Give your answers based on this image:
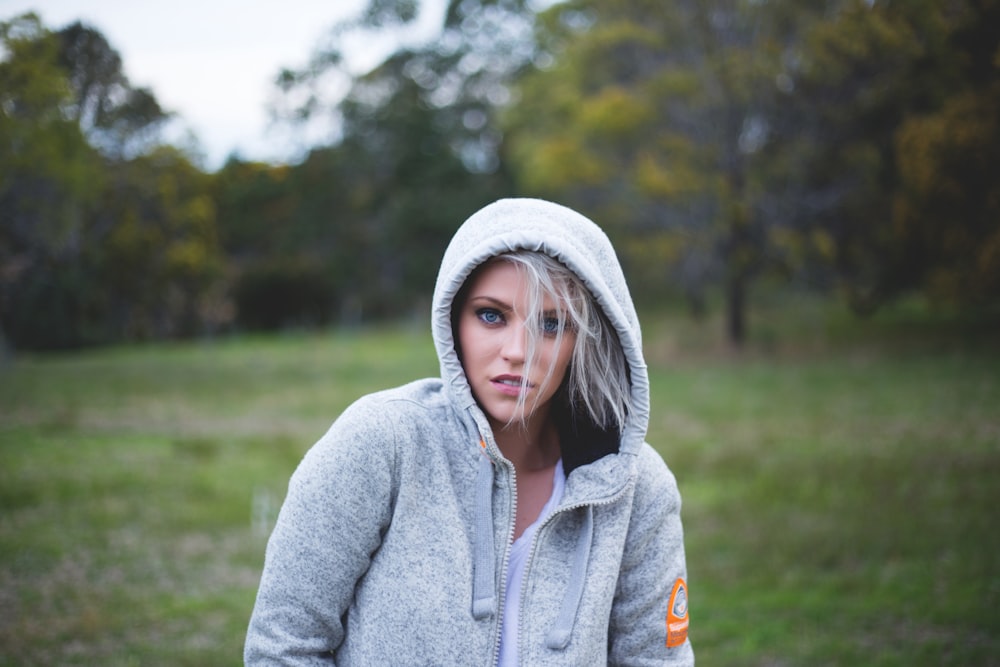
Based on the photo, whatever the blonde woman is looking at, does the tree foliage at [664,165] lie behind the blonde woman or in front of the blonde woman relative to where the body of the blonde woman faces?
behind

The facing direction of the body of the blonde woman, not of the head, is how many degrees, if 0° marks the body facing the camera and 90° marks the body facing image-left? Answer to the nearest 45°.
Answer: approximately 0°

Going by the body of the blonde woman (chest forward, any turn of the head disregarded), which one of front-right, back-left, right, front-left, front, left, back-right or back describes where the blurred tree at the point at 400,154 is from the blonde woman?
back

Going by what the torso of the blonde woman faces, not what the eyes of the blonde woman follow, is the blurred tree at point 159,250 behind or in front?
behind

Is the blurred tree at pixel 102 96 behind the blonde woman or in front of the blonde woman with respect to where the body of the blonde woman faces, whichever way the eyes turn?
behind

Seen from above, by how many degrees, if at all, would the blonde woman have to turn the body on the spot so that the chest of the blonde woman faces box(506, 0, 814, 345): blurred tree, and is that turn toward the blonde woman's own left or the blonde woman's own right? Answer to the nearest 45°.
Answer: approximately 180°
